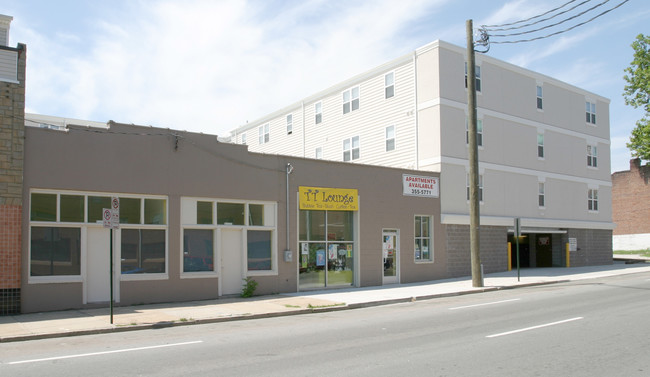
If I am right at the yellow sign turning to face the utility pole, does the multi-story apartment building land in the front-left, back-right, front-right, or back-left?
front-left

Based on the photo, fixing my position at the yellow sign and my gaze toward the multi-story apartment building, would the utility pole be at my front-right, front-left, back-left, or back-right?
front-right

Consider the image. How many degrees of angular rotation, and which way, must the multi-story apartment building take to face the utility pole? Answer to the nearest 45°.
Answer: approximately 45° to its right

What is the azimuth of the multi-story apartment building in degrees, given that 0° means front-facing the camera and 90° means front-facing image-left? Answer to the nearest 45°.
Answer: approximately 315°
